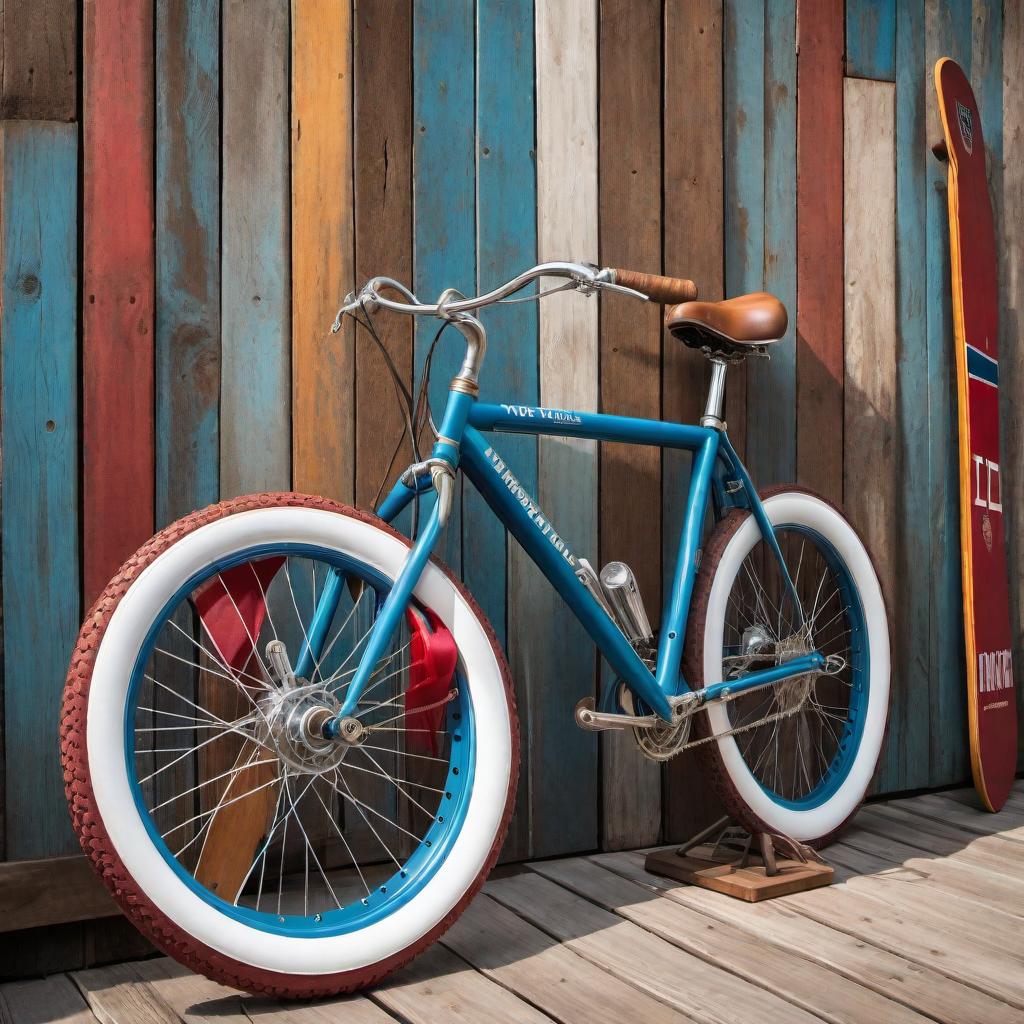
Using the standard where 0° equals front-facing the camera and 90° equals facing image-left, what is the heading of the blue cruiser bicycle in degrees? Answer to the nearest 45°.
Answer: approximately 45°

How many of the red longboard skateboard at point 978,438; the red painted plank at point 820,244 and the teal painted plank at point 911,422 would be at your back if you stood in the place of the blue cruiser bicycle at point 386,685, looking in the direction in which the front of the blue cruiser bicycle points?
3

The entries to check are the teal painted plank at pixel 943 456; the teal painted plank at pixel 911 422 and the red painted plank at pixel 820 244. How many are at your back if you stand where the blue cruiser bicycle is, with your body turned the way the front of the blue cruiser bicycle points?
3

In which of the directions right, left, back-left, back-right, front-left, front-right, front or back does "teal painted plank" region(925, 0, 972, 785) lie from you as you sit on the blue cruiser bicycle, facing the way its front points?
back

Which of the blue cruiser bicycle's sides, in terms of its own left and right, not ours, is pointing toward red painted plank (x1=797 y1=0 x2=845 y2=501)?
back

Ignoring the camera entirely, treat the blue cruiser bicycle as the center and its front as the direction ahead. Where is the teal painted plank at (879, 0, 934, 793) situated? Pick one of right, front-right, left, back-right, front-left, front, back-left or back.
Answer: back

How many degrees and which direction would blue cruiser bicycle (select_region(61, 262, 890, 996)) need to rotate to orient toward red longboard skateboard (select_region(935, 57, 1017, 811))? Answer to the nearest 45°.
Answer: approximately 180°
